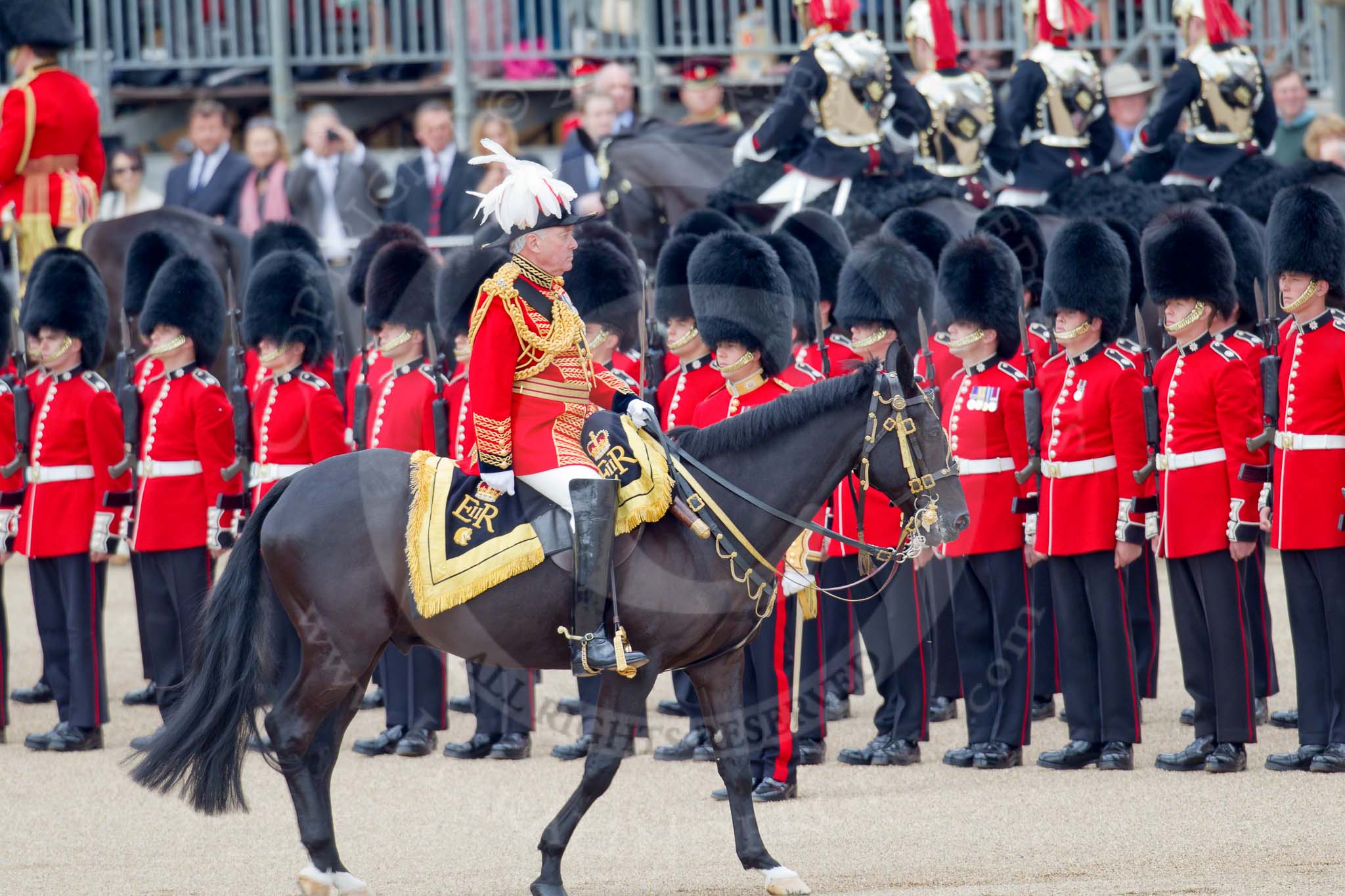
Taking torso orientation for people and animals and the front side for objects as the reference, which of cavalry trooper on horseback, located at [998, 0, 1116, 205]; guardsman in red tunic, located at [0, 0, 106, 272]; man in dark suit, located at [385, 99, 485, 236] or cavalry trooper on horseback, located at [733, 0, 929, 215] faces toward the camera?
the man in dark suit

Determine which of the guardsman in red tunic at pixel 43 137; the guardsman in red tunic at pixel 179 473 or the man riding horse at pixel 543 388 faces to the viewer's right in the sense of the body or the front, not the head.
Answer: the man riding horse

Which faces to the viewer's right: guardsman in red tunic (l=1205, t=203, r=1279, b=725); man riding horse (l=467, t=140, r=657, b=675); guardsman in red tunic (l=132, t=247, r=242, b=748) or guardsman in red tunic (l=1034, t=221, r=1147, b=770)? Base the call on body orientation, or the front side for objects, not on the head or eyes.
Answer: the man riding horse

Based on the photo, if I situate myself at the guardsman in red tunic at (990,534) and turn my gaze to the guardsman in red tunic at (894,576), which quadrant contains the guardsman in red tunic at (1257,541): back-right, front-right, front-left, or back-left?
back-right

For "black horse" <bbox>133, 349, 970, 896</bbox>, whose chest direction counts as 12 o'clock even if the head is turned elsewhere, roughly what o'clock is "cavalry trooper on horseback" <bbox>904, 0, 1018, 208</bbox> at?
The cavalry trooper on horseback is roughly at 10 o'clock from the black horse.

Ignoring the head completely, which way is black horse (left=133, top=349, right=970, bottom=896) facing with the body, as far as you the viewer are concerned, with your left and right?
facing to the right of the viewer

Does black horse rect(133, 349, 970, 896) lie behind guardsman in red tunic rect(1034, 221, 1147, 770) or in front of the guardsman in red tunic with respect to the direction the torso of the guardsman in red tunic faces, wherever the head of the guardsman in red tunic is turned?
in front
